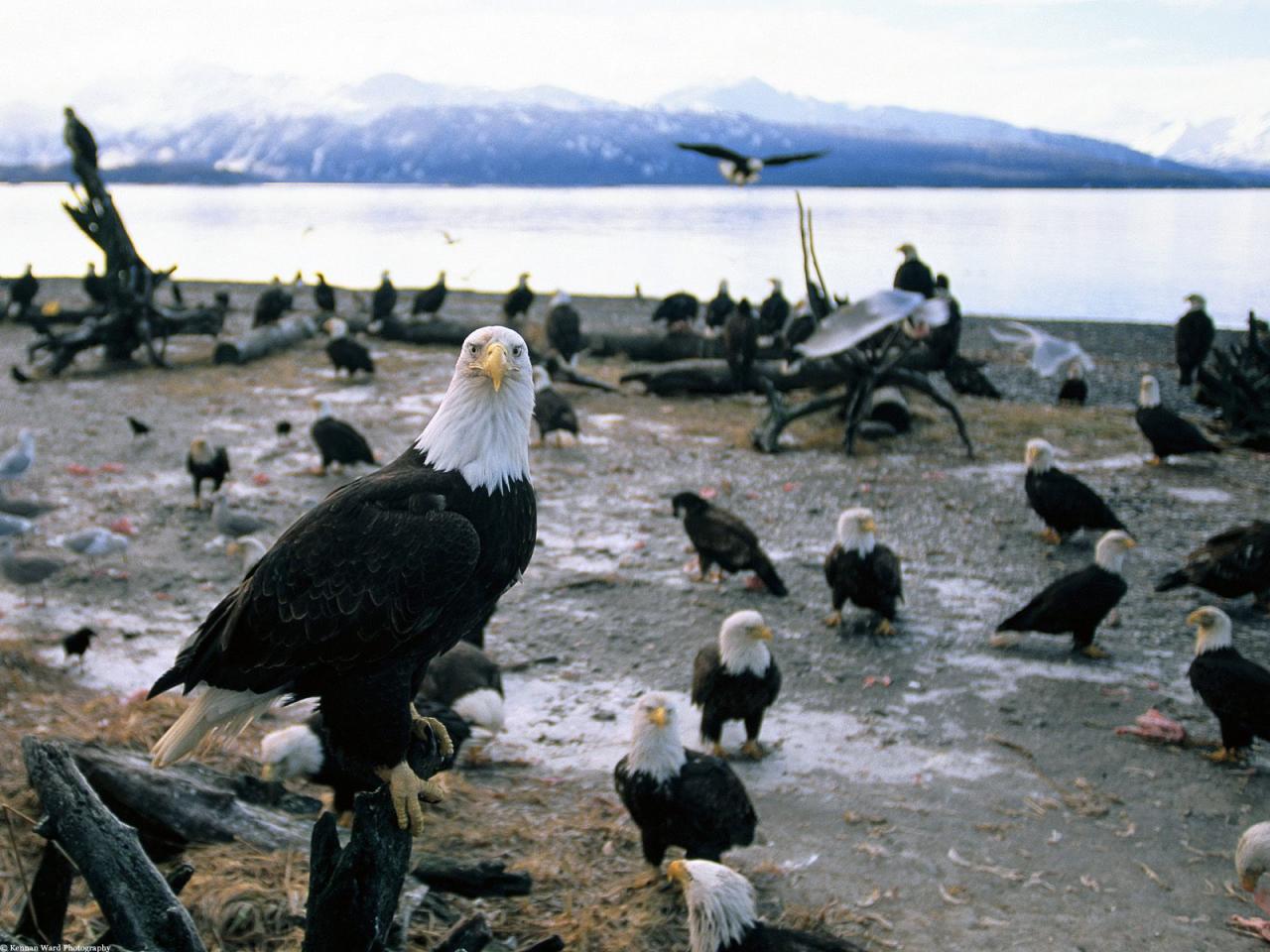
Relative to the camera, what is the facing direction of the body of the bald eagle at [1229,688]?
to the viewer's left

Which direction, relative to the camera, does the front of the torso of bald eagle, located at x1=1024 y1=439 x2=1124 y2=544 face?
to the viewer's left

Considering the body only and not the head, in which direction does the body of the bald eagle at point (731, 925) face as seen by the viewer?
to the viewer's left

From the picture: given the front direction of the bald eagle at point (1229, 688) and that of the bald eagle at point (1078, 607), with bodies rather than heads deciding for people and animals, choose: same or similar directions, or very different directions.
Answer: very different directions

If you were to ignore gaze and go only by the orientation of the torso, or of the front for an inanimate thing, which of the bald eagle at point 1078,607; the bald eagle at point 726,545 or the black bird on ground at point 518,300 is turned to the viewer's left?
the bald eagle at point 726,545

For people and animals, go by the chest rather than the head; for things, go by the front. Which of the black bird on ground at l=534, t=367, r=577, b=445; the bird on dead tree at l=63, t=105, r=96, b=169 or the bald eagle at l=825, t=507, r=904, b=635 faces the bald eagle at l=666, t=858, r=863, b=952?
the bald eagle at l=825, t=507, r=904, b=635

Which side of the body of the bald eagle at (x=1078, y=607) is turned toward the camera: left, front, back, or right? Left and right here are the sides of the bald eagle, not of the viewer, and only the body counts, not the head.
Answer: right

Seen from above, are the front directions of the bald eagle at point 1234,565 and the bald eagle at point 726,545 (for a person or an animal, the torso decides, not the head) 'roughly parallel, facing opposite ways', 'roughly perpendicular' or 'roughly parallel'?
roughly parallel, facing opposite ways

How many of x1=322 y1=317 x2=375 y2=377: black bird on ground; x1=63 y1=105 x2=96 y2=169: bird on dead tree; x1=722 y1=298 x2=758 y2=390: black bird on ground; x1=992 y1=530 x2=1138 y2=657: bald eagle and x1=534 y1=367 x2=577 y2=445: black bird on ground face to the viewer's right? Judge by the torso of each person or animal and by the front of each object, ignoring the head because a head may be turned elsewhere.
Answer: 1

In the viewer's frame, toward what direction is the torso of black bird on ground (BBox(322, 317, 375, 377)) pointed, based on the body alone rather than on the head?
to the viewer's left

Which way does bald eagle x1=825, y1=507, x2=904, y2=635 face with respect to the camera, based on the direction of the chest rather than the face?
toward the camera

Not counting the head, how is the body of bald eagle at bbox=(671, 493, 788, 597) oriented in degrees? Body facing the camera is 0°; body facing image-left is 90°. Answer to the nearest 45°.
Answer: approximately 90°

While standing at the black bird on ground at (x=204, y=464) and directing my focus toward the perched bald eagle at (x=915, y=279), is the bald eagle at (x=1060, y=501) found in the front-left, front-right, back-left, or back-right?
front-right
